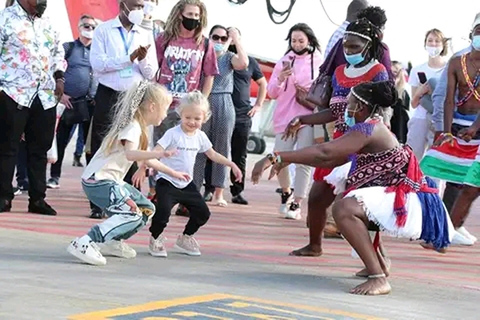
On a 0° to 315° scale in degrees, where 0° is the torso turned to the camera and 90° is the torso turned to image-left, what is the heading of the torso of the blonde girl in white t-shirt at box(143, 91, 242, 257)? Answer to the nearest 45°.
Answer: approximately 0°

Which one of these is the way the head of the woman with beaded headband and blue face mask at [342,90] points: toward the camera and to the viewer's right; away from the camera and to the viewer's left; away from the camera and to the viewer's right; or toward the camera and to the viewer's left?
toward the camera and to the viewer's left

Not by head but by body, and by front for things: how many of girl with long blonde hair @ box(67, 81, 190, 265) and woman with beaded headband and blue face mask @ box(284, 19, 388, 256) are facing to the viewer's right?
1

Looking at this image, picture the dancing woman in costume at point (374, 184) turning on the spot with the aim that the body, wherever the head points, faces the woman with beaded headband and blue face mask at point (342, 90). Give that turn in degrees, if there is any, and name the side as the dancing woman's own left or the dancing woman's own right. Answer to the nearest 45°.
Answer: approximately 90° to the dancing woman's own right

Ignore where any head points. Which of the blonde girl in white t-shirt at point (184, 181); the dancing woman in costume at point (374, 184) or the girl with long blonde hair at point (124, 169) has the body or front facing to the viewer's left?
the dancing woman in costume

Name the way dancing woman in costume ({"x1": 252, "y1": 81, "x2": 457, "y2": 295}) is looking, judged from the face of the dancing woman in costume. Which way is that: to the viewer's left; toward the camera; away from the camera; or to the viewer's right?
to the viewer's left

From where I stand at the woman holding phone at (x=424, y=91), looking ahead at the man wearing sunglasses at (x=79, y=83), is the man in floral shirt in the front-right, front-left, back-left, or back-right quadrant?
front-left

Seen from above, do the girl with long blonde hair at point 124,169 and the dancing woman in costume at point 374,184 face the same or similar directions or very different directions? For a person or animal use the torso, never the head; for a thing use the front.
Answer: very different directions

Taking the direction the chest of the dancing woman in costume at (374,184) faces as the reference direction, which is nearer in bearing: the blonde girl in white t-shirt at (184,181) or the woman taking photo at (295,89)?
the blonde girl in white t-shirt

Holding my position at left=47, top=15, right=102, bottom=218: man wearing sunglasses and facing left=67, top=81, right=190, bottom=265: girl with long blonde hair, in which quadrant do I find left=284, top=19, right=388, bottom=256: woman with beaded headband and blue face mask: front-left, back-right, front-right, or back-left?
front-left

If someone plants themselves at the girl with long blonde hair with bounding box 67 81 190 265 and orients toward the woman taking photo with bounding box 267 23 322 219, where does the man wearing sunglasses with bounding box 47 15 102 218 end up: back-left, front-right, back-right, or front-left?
front-left

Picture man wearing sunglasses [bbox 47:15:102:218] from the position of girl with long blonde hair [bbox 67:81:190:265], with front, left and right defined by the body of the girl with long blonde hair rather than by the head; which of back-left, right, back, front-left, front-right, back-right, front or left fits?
left

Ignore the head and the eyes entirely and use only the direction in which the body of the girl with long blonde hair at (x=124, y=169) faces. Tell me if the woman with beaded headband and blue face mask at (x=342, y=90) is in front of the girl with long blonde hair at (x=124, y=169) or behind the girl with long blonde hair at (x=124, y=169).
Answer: in front

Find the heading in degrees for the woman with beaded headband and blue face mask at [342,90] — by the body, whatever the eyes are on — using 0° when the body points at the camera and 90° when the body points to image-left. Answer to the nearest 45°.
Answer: approximately 45°

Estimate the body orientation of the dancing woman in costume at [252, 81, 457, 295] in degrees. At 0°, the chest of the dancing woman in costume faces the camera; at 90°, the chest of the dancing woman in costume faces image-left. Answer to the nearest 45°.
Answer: approximately 90°

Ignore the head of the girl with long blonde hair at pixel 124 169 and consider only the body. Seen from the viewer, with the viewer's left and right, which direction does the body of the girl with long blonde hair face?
facing to the right of the viewer
